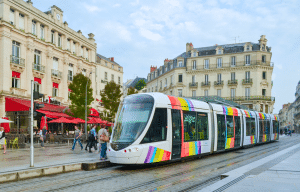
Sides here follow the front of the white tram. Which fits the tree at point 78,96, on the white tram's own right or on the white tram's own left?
on the white tram's own right

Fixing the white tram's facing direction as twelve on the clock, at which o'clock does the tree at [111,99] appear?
The tree is roughly at 4 o'clock from the white tram.

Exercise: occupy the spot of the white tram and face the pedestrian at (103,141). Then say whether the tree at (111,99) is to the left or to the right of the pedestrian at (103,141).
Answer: right

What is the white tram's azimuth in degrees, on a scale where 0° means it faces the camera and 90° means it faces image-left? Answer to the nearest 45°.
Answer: approximately 45°
